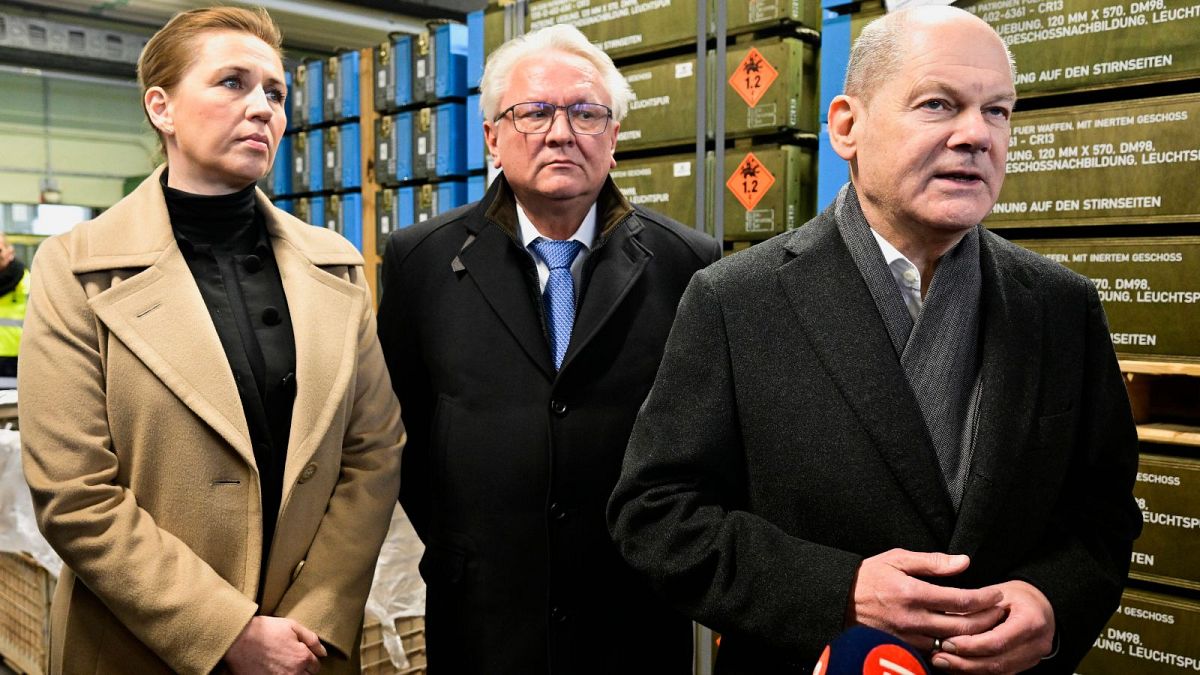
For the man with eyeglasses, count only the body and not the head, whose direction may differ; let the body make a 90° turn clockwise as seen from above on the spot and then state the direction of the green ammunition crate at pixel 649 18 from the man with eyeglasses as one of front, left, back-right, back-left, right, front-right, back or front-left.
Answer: right

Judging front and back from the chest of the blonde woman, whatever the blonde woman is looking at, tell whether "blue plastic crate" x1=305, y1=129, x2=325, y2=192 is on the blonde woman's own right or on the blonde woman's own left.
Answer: on the blonde woman's own left

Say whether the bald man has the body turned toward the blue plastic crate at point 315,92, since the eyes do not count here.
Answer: no

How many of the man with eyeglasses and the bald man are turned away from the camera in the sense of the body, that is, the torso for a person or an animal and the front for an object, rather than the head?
0

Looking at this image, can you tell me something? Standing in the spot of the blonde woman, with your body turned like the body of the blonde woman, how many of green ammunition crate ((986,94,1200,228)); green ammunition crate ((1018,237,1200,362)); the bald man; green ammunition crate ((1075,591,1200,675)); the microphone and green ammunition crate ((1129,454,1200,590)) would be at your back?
0

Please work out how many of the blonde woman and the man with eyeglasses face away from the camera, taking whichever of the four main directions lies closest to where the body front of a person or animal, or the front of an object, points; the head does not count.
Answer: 0

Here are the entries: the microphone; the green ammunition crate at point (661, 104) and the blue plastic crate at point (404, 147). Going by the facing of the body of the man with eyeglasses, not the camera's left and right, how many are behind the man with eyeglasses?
2

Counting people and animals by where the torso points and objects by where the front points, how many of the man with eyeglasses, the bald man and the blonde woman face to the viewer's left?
0

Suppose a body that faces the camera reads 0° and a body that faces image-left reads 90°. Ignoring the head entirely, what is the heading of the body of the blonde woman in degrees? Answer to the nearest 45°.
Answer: approximately 315°

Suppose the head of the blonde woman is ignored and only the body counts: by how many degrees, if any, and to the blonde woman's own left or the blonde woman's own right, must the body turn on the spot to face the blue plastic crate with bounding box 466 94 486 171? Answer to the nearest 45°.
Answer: approximately 135° to the blonde woman's own left

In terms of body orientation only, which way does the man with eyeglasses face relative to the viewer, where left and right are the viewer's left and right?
facing the viewer

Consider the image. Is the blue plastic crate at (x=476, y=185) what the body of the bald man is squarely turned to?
no

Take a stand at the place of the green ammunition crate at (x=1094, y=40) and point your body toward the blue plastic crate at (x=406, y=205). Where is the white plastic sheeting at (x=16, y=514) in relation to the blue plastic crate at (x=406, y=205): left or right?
left

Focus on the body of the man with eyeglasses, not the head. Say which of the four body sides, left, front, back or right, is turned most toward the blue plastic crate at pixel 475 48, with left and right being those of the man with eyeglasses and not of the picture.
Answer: back

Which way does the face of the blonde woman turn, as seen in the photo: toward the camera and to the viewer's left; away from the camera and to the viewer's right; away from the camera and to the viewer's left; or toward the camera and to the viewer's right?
toward the camera and to the viewer's right
